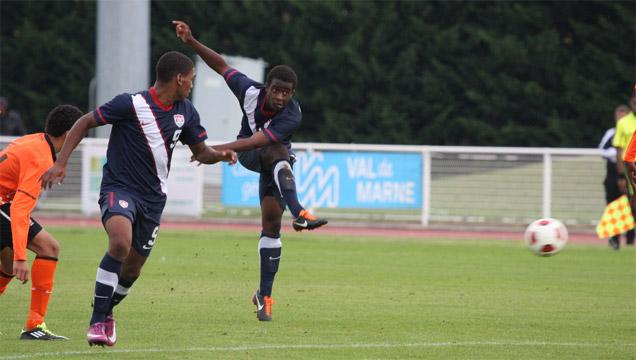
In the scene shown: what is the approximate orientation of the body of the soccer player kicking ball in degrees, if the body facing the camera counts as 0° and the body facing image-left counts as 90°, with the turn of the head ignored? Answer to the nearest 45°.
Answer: approximately 315°

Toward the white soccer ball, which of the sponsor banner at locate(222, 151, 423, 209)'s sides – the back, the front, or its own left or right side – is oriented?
front

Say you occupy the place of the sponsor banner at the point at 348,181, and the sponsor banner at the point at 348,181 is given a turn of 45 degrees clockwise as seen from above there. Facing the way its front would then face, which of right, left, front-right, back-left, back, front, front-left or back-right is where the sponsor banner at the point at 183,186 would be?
front-right

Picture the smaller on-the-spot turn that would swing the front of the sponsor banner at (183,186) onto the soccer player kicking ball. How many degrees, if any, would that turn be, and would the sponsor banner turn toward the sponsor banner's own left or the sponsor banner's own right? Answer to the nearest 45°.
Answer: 0° — it already faces them

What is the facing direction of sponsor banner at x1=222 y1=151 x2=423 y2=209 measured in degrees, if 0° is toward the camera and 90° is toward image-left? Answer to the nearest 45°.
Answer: approximately 0°

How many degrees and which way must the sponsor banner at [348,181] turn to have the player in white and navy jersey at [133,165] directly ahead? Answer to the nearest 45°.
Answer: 0° — it already faces them

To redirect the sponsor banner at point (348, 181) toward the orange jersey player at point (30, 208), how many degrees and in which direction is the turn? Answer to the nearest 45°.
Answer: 0° — it already faces them

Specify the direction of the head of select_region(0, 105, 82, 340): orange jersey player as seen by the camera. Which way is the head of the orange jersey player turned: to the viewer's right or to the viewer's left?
to the viewer's right

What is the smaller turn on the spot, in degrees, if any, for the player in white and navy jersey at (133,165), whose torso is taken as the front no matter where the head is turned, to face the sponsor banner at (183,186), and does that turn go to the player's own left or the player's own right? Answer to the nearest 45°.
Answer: approximately 135° to the player's own left

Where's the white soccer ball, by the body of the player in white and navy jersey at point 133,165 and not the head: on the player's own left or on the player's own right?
on the player's own left

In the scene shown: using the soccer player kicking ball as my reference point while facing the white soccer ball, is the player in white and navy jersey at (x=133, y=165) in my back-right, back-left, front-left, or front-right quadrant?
back-right

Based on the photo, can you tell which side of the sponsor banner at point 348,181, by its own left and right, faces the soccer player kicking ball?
front
